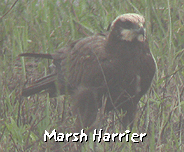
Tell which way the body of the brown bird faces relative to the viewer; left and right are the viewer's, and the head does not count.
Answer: facing the viewer and to the right of the viewer
